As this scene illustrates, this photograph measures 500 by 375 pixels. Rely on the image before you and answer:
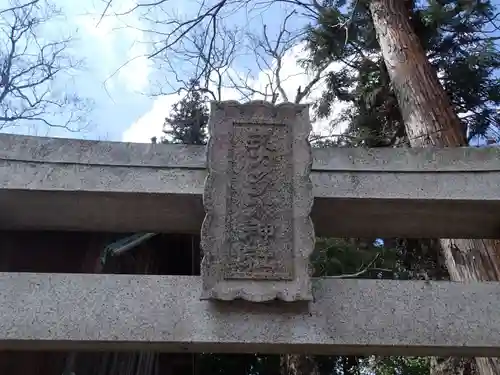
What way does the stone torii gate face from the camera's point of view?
toward the camera

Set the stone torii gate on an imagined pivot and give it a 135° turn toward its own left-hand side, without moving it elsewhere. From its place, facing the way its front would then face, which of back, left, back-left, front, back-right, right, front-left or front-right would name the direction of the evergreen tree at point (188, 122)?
front-left
